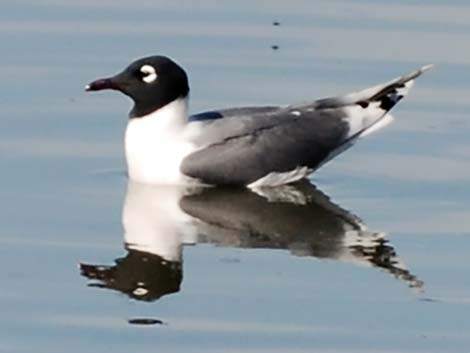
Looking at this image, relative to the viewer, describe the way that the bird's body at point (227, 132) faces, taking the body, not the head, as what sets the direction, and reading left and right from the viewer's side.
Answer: facing to the left of the viewer

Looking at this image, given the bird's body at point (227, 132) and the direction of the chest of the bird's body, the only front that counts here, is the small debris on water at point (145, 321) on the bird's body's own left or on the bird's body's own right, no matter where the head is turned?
on the bird's body's own left
